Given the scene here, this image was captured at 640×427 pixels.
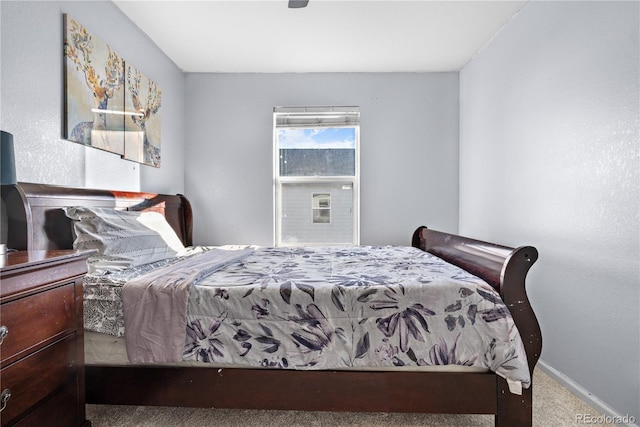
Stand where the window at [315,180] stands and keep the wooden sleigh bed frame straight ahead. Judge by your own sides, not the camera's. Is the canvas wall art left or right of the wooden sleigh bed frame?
right

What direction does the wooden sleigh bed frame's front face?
to the viewer's right

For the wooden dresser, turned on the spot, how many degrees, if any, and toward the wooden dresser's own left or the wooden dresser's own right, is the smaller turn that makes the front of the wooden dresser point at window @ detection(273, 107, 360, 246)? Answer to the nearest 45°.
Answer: approximately 90° to the wooden dresser's own left

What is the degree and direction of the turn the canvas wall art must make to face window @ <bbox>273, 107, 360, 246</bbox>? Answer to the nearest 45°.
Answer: approximately 45° to its left

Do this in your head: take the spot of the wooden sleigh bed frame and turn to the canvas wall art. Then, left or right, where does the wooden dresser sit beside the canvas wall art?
left

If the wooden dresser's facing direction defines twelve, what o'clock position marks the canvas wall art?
The canvas wall art is roughly at 8 o'clock from the wooden dresser.

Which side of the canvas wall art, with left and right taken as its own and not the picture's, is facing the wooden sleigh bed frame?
front

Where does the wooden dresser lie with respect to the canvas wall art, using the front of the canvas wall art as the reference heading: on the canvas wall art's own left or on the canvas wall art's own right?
on the canvas wall art's own right

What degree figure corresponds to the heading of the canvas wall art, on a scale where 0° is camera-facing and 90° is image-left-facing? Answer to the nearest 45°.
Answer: approximately 315°

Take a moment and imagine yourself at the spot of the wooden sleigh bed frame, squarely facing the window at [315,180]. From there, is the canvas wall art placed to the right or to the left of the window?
left

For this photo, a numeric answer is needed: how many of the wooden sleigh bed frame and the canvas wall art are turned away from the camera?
0

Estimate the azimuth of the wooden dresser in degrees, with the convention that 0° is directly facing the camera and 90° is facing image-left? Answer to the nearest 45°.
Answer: approximately 315°
